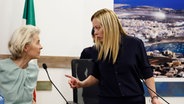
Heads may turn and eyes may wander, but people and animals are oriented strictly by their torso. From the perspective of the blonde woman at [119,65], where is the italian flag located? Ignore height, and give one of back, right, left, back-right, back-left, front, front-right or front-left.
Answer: right

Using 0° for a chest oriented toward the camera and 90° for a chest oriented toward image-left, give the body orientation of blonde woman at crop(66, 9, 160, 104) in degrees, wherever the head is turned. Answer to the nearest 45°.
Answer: approximately 45°
